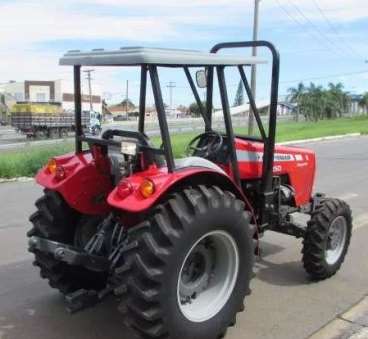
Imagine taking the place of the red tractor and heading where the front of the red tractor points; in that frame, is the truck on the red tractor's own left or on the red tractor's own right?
on the red tractor's own left

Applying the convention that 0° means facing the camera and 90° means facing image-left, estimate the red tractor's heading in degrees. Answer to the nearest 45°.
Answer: approximately 225°
